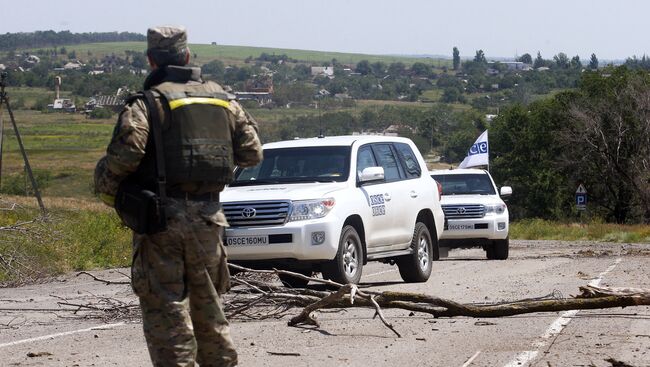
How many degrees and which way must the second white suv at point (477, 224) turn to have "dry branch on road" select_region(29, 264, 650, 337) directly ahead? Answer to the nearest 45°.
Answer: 0° — it already faces it

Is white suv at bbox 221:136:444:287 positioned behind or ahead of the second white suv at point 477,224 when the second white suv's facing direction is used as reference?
ahead

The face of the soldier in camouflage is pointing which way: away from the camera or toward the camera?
away from the camera

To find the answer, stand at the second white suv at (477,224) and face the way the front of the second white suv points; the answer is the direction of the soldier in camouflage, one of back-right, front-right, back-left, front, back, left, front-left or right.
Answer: front

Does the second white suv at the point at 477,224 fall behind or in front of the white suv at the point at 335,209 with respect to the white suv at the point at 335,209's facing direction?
behind

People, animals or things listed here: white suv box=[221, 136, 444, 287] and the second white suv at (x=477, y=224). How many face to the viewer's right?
0

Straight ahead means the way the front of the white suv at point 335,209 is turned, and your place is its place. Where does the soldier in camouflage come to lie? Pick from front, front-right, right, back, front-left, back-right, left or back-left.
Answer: front-left

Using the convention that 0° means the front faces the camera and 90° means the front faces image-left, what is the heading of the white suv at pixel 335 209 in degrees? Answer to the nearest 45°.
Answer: approximately 45°

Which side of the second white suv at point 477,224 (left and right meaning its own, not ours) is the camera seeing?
front
